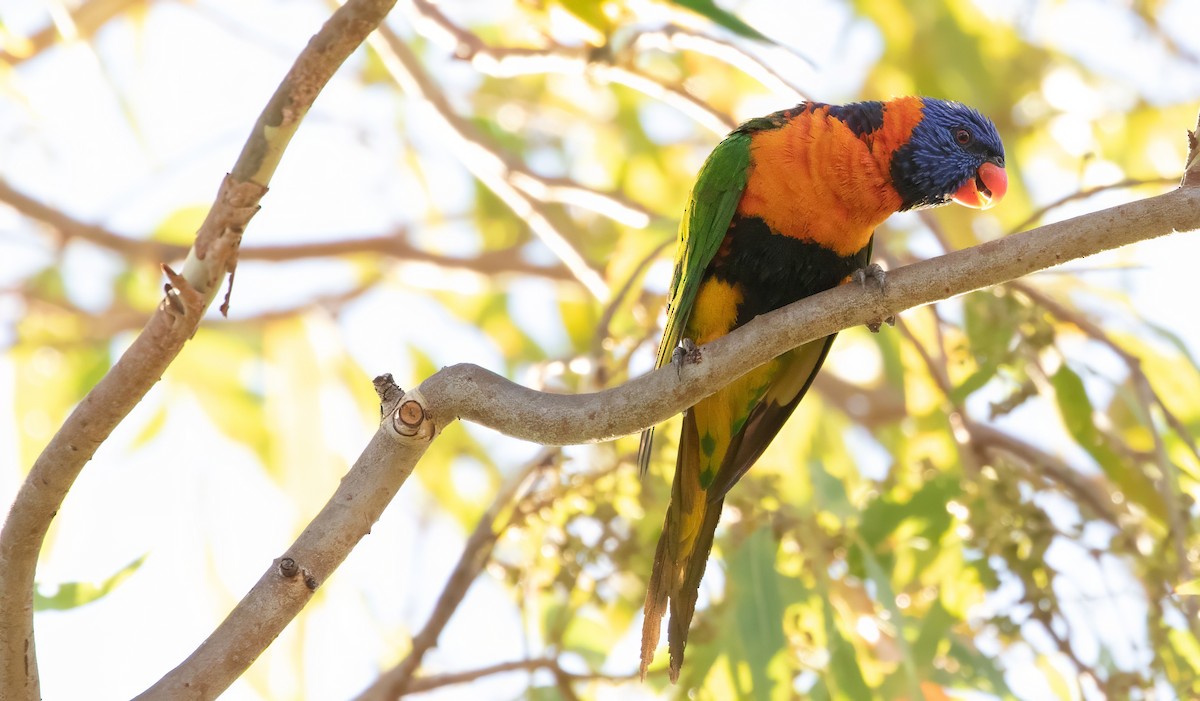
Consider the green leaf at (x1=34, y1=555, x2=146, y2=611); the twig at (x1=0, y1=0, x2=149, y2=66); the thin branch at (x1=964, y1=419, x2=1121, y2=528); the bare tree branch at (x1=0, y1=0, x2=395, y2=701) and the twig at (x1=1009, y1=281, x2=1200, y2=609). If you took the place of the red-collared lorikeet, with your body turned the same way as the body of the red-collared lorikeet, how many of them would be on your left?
2

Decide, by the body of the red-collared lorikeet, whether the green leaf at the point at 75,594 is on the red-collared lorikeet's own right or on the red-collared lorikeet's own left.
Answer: on the red-collared lorikeet's own right

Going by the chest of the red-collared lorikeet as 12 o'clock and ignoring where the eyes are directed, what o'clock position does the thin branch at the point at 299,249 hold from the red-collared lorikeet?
The thin branch is roughly at 5 o'clock from the red-collared lorikeet.

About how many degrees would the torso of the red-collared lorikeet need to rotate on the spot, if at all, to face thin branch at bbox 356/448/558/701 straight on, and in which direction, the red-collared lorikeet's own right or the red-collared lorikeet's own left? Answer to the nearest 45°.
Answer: approximately 135° to the red-collared lorikeet's own right

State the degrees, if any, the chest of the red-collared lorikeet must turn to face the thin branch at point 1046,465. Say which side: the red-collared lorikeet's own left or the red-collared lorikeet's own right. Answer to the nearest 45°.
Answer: approximately 90° to the red-collared lorikeet's own left

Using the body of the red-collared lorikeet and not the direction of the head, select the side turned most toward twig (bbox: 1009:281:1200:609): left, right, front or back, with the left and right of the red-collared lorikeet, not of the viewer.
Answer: left

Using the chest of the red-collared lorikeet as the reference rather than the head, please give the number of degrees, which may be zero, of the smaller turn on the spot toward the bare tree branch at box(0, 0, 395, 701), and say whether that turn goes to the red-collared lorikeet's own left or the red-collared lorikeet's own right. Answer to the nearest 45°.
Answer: approximately 90° to the red-collared lorikeet's own right

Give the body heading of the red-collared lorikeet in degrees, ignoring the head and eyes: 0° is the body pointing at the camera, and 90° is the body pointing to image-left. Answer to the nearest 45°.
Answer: approximately 315°
